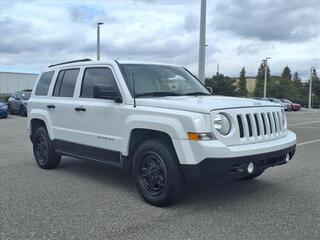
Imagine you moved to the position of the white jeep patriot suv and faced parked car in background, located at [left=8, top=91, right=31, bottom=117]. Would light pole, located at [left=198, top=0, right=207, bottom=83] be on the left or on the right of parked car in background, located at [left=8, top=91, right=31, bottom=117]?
right

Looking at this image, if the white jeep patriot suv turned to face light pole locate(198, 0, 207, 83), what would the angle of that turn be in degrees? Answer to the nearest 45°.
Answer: approximately 135° to its left

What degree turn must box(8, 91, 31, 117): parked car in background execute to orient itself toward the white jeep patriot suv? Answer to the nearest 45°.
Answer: approximately 45° to its left

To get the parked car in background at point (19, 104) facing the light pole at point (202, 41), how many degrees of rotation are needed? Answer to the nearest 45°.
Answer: approximately 90° to its left

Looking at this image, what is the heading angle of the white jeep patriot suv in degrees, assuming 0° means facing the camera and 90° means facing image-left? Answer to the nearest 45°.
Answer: approximately 315°

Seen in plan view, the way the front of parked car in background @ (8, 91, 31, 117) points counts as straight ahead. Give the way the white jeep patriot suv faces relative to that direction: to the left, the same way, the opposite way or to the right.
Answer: to the left

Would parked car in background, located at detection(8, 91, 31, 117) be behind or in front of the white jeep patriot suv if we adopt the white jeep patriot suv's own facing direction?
behind

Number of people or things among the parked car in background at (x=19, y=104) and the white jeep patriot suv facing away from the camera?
0
